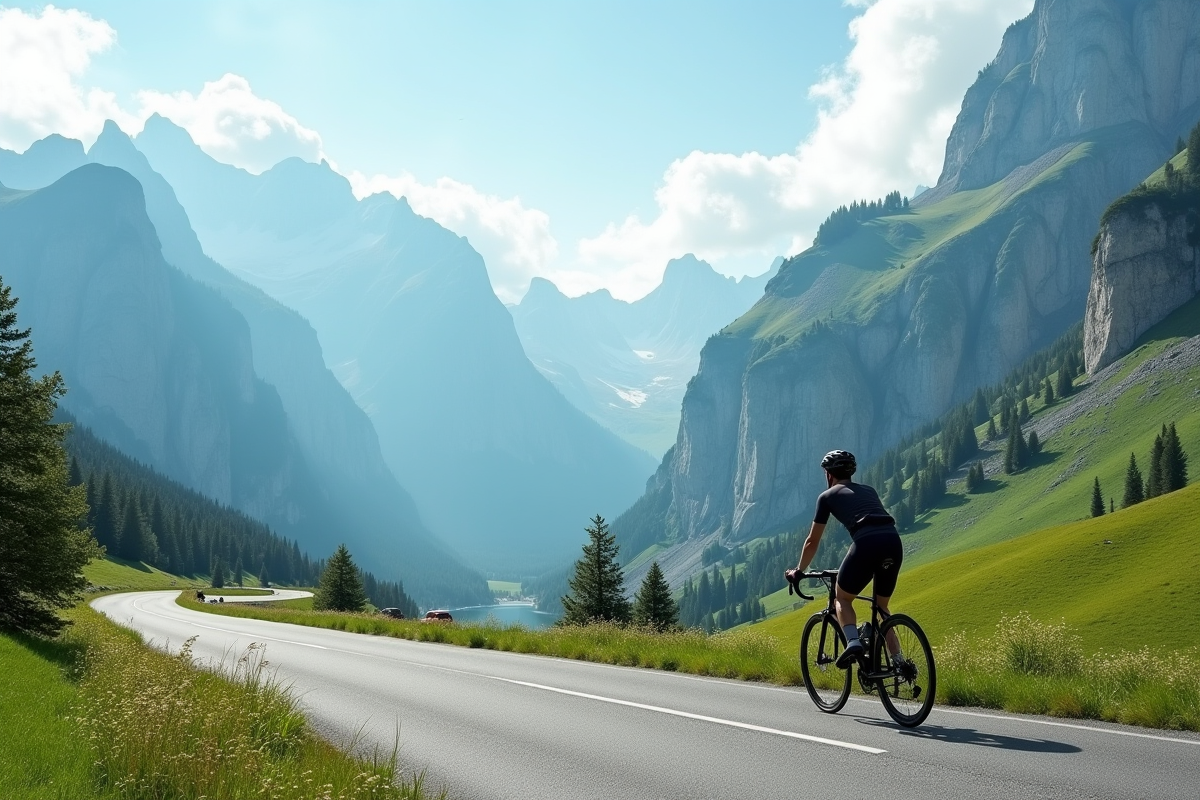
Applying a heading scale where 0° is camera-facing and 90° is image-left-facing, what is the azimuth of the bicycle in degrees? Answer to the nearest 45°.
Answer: approximately 135°

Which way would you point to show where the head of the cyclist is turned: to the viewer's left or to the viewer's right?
to the viewer's left

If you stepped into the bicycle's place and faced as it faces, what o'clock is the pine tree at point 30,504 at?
The pine tree is roughly at 11 o'clock from the bicycle.

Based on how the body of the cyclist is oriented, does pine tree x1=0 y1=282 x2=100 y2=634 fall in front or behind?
in front

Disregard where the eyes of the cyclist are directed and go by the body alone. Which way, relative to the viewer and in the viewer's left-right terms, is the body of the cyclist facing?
facing away from the viewer and to the left of the viewer
